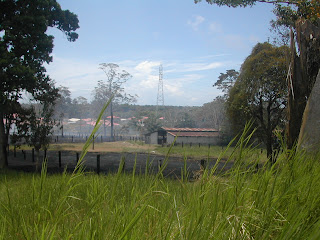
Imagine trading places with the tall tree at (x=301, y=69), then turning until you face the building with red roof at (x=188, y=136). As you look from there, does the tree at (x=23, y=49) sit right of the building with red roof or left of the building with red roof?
left
